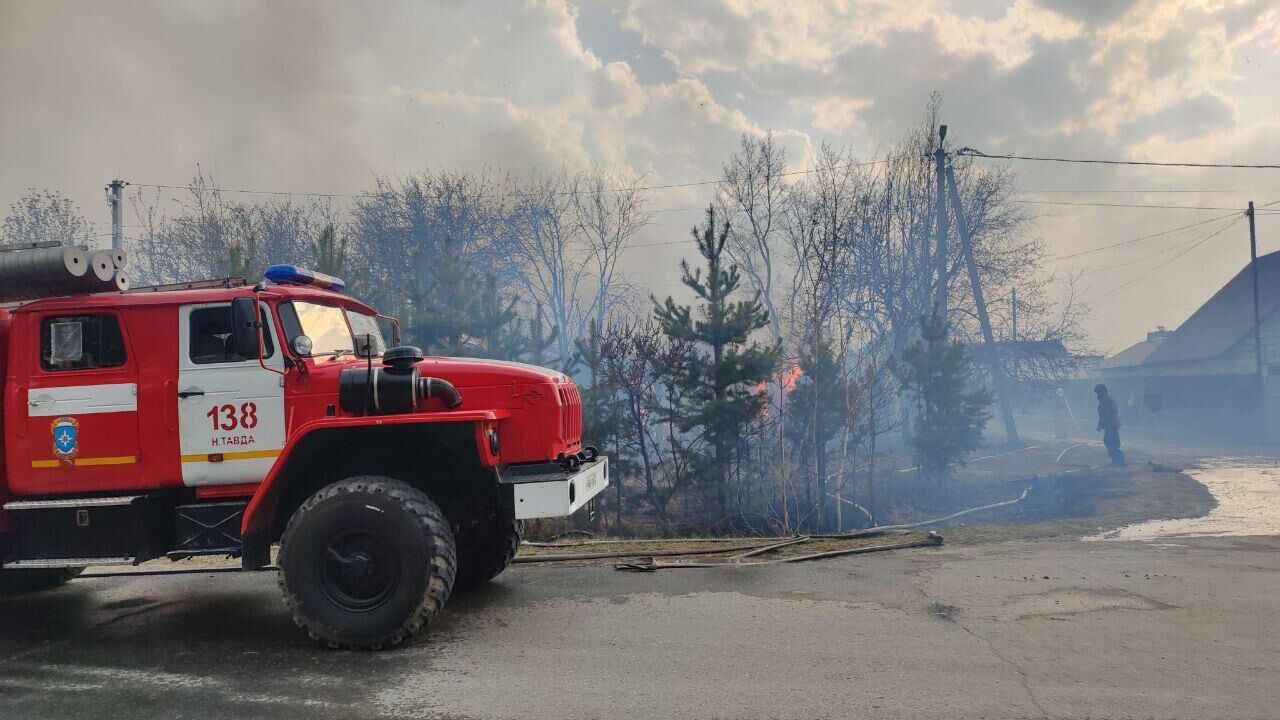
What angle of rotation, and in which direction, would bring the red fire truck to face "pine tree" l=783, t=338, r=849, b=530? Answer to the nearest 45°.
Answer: approximately 45° to its left

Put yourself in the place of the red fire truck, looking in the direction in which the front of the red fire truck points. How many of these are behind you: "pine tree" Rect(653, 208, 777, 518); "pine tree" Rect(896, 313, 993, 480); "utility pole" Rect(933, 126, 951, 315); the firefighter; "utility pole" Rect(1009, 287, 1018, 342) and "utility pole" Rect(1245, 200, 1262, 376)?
0

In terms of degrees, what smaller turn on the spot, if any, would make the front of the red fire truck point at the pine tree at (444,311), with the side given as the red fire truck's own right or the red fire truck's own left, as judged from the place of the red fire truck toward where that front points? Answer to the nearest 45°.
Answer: approximately 90° to the red fire truck's own left

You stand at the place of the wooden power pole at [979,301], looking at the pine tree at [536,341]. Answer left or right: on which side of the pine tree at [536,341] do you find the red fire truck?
left

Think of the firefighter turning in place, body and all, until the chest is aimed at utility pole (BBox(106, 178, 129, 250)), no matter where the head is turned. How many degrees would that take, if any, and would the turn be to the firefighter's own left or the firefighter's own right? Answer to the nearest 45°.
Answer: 0° — they already face it

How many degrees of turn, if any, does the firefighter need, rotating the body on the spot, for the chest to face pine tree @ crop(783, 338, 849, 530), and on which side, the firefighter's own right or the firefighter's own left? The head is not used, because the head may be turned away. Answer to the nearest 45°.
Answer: approximately 45° to the firefighter's own left

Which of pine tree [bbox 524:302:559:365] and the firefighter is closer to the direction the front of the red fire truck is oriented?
the firefighter

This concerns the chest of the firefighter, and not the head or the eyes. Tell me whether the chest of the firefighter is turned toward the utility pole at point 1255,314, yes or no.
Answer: no

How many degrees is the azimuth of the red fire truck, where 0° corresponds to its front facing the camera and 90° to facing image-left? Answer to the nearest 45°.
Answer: approximately 270°

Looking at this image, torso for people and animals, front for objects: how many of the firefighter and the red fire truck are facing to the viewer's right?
1

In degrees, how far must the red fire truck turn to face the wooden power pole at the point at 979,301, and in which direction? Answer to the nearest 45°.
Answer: approximately 45° to its left

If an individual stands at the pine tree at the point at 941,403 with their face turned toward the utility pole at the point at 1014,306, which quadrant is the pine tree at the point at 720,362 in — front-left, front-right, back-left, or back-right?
back-left

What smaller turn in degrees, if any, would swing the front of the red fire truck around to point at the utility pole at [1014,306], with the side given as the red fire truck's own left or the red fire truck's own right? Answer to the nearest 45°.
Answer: approximately 45° to the red fire truck's own left

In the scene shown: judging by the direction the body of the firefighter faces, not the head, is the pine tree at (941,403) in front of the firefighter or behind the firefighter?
in front

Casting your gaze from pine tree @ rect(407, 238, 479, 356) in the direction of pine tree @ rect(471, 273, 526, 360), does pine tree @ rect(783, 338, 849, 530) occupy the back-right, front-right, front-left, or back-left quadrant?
front-right
